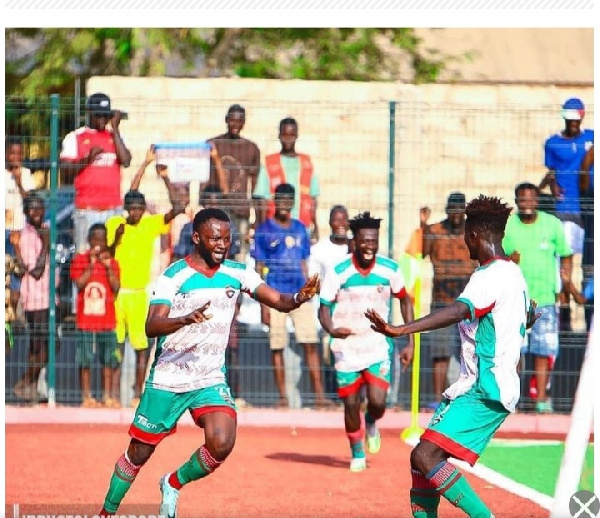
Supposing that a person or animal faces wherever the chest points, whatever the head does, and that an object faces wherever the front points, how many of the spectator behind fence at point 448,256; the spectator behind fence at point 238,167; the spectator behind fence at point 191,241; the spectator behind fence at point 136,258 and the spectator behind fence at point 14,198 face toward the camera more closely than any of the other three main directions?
5

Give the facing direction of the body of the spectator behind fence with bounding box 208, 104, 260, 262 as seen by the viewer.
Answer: toward the camera

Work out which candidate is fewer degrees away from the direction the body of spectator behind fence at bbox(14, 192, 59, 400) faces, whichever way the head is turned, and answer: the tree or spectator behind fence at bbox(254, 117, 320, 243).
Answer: the spectator behind fence

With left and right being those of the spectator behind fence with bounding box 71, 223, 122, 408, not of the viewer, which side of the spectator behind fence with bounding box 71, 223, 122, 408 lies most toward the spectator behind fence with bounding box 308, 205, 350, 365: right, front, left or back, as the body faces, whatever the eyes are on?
left

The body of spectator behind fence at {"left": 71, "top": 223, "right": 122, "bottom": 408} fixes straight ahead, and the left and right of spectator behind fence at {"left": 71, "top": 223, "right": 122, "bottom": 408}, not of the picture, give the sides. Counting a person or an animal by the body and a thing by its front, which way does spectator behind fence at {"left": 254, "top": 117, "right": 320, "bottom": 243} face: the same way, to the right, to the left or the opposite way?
the same way

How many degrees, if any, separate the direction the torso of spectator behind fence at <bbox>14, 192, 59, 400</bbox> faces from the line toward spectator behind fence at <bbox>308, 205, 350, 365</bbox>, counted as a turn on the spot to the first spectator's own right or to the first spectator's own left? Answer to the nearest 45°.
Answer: approximately 45° to the first spectator's own left

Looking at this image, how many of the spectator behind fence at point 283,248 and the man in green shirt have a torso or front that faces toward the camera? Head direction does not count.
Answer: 2

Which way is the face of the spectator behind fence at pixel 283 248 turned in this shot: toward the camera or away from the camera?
toward the camera

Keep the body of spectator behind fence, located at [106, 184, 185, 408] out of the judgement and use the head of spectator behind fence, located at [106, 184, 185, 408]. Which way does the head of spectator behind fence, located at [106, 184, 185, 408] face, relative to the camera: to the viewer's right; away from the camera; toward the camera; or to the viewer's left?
toward the camera

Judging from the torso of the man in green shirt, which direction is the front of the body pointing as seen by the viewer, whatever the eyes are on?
toward the camera

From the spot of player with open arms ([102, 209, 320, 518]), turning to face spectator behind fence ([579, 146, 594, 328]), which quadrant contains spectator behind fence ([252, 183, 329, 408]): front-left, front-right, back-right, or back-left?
front-left

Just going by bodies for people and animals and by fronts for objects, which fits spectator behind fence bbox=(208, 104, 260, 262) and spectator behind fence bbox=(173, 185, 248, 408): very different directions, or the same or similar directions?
same or similar directions

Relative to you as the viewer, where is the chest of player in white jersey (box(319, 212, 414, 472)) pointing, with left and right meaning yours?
facing the viewer

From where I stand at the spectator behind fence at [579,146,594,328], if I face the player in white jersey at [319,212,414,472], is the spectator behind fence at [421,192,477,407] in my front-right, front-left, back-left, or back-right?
front-right

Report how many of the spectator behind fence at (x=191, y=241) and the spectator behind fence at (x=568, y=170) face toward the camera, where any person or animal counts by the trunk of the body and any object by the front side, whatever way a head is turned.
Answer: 2

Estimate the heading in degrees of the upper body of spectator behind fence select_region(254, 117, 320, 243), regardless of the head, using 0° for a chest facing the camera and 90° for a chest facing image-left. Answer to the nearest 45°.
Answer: approximately 0°
